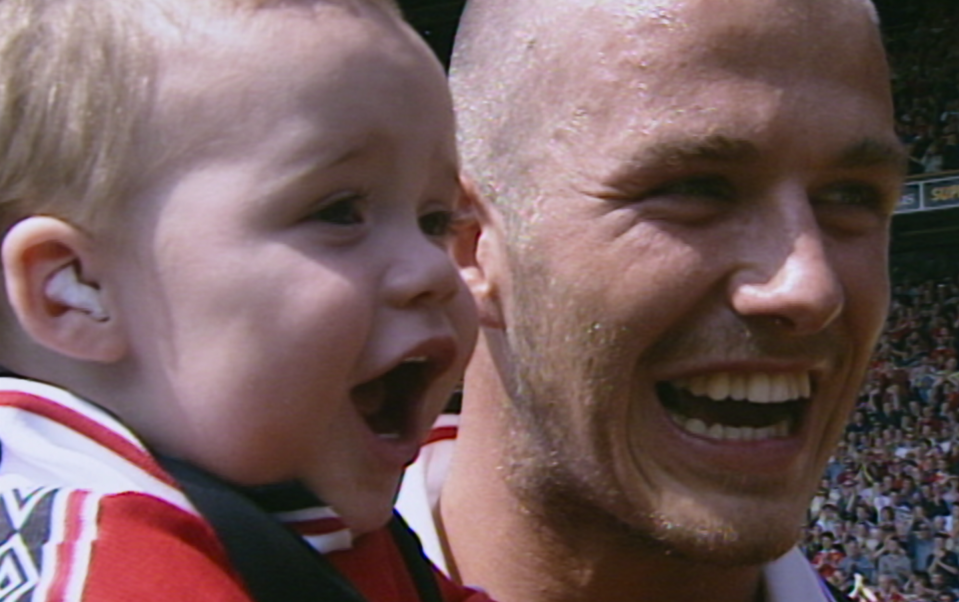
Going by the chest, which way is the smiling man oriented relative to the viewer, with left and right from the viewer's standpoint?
facing the viewer and to the right of the viewer

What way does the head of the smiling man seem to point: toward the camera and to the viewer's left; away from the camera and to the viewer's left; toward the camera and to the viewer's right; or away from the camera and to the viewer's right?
toward the camera and to the viewer's right
